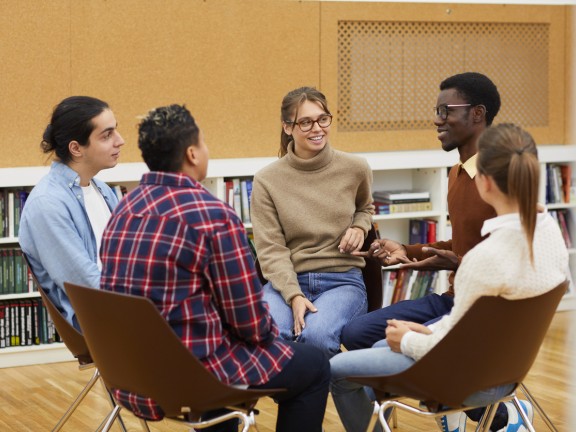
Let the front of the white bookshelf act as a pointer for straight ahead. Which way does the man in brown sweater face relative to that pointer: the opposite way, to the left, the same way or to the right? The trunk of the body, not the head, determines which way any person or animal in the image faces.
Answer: to the right

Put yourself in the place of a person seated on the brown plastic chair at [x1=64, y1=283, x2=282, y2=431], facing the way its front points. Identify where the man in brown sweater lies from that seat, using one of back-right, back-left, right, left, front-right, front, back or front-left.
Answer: front

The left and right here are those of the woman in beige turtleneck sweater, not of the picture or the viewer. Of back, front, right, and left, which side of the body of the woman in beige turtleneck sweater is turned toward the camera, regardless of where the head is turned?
front

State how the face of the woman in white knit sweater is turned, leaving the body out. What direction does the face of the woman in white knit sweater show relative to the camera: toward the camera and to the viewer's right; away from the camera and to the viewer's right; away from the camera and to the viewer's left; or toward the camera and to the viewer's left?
away from the camera and to the viewer's left

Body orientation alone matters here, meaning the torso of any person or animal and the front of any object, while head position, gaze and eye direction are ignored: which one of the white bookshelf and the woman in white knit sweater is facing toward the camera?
the white bookshelf

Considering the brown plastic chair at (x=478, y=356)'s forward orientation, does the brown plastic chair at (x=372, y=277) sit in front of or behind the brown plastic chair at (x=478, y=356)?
in front

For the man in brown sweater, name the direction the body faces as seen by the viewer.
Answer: to the viewer's left

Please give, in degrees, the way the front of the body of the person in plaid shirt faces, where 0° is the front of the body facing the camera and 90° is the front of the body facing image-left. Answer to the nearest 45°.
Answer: approximately 225°

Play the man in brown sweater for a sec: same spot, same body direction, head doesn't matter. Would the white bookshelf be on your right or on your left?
on your right

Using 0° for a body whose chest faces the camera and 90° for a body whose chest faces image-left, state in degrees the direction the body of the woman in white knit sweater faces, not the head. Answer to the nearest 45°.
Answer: approximately 135°

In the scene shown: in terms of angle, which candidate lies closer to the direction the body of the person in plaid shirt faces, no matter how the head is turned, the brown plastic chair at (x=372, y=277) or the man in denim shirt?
the brown plastic chair

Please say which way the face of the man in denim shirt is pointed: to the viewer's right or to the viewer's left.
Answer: to the viewer's right

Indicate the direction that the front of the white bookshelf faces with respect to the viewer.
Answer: facing the viewer

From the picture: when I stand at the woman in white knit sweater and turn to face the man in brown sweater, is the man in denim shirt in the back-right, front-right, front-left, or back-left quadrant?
front-left

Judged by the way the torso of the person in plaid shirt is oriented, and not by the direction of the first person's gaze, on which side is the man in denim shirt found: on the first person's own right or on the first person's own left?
on the first person's own left

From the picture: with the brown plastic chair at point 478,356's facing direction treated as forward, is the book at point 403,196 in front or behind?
in front

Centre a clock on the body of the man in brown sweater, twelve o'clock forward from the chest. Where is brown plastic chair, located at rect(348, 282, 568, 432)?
The brown plastic chair is roughly at 9 o'clock from the man in brown sweater.

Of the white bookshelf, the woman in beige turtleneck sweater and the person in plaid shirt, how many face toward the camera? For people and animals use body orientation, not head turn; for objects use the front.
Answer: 2

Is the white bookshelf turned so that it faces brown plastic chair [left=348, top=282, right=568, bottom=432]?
yes
